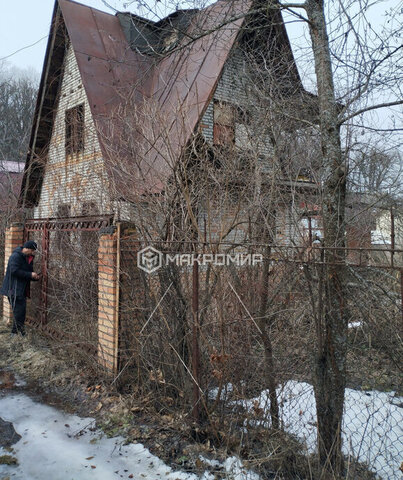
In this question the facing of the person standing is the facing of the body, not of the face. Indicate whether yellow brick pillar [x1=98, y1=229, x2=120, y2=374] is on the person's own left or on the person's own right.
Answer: on the person's own right

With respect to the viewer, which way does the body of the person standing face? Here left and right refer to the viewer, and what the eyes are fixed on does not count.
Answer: facing to the right of the viewer

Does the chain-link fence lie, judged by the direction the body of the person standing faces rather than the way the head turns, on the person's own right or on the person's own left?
on the person's own right

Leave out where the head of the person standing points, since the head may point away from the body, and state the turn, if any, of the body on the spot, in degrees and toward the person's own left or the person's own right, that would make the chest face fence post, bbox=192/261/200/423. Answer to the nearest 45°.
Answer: approximately 90° to the person's own right
